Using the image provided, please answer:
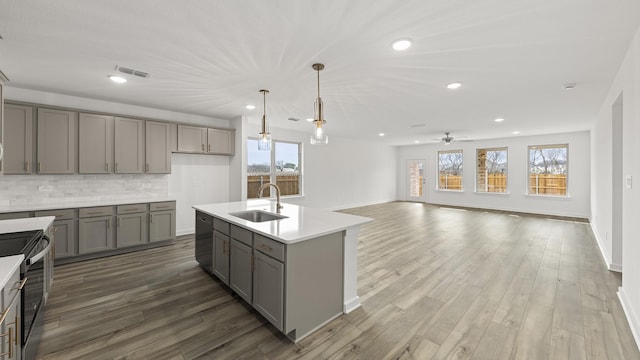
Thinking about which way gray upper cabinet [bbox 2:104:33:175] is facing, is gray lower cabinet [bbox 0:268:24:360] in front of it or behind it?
in front

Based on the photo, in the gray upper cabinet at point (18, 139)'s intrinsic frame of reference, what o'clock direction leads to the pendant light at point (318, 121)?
The pendant light is roughly at 11 o'clock from the gray upper cabinet.

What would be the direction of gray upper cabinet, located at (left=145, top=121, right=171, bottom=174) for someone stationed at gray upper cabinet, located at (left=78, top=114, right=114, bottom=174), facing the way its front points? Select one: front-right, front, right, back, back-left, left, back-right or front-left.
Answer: left

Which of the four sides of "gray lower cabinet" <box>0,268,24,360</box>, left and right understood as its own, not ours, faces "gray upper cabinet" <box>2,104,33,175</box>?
left

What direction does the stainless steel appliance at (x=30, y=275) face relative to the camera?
to the viewer's right

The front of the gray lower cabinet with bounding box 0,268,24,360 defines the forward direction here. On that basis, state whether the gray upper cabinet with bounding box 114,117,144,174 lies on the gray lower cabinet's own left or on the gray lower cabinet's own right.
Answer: on the gray lower cabinet's own left

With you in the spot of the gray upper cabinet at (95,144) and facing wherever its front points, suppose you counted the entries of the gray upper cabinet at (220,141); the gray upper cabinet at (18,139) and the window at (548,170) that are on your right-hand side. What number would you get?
1

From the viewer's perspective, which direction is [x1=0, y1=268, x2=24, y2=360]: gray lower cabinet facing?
to the viewer's right

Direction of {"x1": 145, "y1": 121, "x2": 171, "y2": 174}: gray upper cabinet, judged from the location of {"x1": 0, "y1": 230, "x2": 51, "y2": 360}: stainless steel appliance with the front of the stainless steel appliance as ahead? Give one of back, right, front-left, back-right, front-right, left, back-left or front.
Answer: front-left

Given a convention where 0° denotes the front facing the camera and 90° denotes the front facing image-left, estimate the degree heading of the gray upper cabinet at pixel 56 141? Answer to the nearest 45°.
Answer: approximately 0°
